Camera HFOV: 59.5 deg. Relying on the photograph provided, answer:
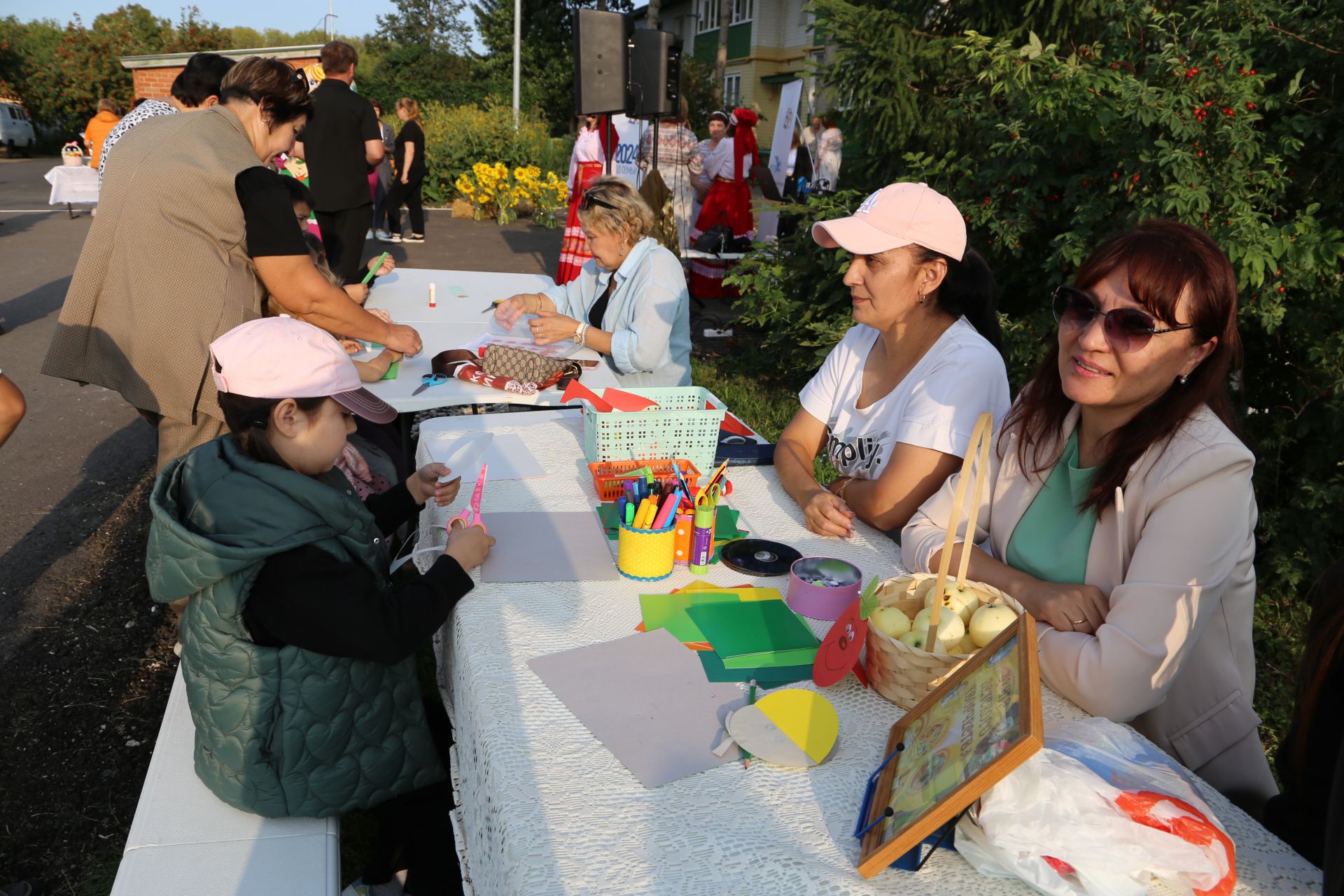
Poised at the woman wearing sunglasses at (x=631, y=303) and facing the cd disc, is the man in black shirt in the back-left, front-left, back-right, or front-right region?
back-right

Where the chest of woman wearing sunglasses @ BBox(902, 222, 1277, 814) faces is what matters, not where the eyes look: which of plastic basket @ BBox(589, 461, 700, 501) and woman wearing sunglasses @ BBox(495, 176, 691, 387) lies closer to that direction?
the plastic basket

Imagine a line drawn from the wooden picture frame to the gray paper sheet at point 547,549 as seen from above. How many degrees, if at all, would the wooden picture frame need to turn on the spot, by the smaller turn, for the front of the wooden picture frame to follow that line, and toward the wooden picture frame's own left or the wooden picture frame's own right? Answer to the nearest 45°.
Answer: approximately 90° to the wooden picture frame's own right

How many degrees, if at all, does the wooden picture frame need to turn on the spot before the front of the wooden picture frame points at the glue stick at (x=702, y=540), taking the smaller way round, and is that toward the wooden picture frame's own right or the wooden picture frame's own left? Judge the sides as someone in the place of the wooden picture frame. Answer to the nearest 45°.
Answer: approximately 90° to the wooden picture frame's own right

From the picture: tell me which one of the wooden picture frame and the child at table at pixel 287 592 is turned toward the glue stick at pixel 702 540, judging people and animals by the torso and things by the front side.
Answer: the child at table

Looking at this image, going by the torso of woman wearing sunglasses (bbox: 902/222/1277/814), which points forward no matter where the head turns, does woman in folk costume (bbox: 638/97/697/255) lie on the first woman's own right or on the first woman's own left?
on the first woman's own right

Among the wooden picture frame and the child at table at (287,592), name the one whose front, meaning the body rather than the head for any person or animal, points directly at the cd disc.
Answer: the child at table

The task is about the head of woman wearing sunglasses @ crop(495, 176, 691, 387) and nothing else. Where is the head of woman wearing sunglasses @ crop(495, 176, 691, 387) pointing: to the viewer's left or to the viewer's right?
to the viewer's left

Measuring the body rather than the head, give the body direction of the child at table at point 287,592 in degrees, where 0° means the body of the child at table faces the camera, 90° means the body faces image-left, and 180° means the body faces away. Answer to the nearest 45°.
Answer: approximately 270°

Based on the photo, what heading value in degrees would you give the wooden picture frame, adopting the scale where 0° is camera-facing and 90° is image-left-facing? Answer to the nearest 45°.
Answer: approximately 45°

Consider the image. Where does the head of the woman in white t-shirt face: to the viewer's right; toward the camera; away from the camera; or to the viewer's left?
to the viewer's left

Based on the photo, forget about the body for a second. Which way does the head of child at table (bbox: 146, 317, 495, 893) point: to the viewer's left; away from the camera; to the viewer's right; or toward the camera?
to the viewer's right

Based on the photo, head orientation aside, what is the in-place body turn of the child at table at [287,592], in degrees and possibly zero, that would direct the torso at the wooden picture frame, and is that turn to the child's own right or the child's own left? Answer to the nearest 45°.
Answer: approximately 45° to the child's own right

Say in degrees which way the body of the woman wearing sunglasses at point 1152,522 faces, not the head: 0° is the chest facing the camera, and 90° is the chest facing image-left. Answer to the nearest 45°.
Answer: approximately 45°
